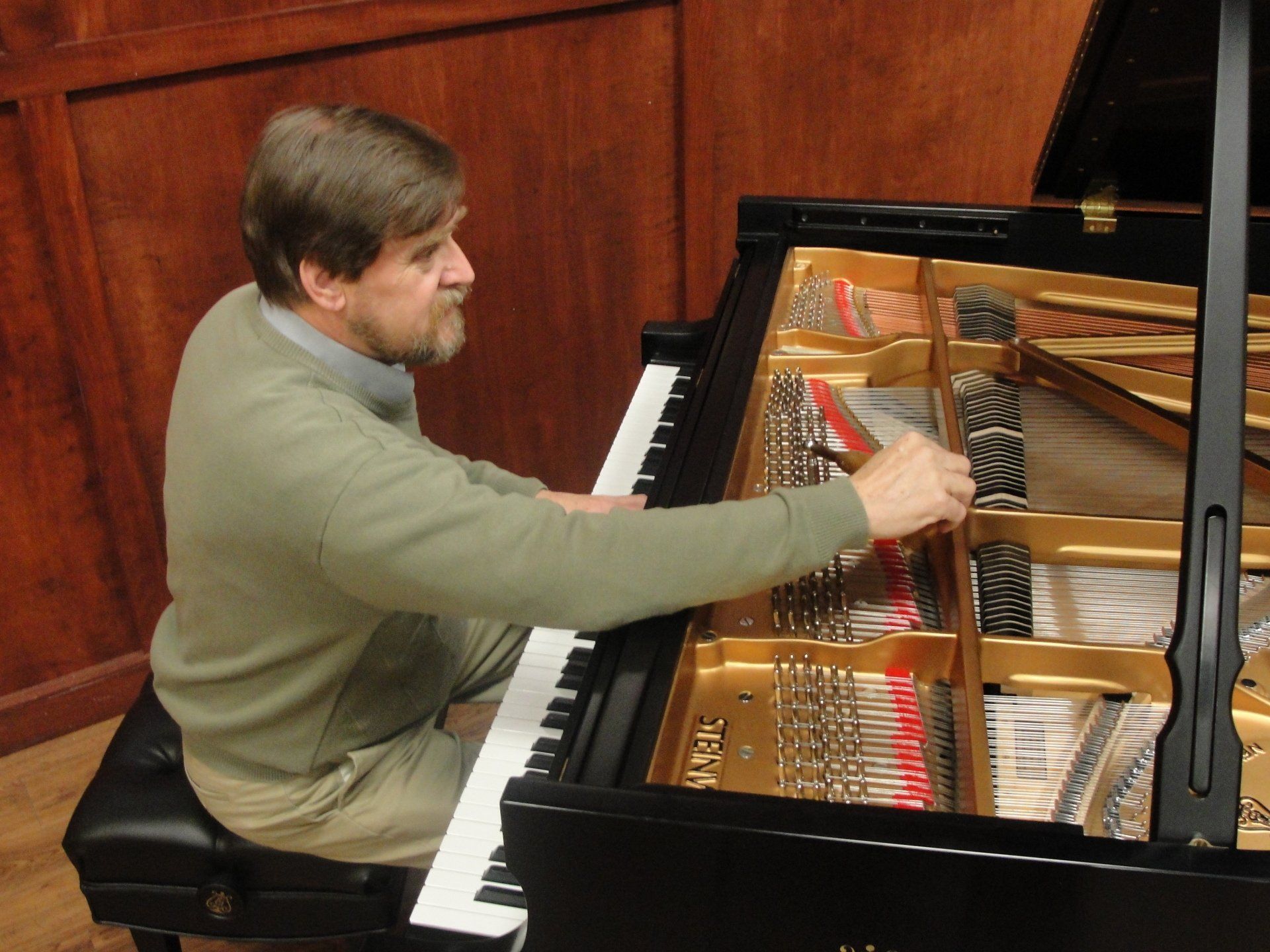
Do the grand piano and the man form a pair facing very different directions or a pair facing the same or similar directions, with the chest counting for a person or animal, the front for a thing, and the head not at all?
very different directions

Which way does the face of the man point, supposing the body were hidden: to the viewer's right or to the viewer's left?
to the viewer's right

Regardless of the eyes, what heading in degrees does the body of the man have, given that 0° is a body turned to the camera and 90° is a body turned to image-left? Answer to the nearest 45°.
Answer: approximately 270°

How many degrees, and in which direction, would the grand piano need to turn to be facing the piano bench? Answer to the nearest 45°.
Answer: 0° — it already faces it

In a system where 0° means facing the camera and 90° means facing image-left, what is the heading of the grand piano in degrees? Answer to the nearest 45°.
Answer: approximately 90°
